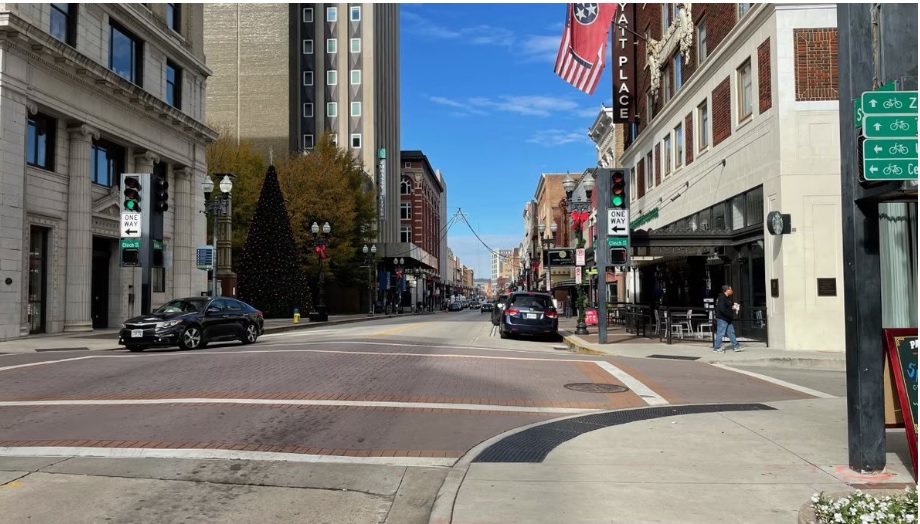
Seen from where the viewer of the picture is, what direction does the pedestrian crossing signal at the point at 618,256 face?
facing the viewer

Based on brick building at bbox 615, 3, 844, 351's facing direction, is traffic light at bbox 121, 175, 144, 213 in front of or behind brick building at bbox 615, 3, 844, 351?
in front

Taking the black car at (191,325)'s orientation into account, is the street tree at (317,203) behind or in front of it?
behind

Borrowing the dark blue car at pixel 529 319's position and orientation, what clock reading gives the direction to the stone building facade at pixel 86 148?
The stone building facade is roughly at 9 o'clock from the dark blue car.

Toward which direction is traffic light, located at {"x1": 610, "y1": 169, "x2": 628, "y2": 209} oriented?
toward the camera

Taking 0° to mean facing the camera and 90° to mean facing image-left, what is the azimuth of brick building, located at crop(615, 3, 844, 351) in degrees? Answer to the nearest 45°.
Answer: approximately 45°

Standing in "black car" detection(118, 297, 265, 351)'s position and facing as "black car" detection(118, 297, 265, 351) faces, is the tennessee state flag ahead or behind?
behind

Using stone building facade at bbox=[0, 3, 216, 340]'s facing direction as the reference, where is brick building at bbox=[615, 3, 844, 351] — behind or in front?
in front

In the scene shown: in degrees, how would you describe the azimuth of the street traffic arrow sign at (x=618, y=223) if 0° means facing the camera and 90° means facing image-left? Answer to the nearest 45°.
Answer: approximately 0°

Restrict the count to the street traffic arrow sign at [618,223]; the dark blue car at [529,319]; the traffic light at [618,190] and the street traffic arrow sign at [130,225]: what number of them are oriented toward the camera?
3

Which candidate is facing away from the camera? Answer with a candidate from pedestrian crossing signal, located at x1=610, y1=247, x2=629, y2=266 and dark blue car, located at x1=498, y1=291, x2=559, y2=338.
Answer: the dark blue car

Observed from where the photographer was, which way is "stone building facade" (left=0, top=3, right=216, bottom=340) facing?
facing the viewer and to the right of the viewer

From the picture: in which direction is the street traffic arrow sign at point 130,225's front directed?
toward the camera
